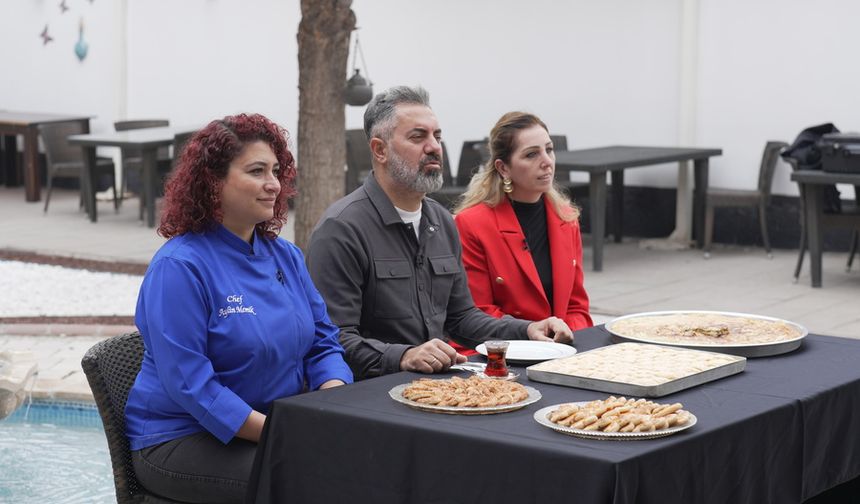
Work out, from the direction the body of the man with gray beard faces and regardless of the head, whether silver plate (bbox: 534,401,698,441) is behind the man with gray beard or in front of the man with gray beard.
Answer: in front

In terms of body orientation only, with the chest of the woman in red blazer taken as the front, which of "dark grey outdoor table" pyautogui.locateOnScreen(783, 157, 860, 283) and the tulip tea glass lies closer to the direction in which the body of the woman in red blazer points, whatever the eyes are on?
the tulip tea glass

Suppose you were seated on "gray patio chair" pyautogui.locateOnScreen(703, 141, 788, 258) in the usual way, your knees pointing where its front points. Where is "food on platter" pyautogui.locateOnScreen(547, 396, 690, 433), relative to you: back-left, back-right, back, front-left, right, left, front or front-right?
left

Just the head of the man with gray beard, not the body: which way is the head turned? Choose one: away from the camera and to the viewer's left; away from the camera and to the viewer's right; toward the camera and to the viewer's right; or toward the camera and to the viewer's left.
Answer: toward the camera and to the viewer's right

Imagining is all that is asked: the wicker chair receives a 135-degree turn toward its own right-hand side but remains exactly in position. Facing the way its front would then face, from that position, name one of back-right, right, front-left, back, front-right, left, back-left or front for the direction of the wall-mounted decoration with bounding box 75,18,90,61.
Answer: right

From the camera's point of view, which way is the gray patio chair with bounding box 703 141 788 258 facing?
to the viewer's left

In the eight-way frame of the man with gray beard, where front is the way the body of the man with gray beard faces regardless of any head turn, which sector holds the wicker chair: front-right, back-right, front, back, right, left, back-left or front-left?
right

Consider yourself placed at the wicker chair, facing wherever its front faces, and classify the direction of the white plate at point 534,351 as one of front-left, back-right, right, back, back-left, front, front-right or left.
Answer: front-left

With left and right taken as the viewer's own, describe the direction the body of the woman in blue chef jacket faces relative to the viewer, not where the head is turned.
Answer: facing the viewer and to the right of the viewer

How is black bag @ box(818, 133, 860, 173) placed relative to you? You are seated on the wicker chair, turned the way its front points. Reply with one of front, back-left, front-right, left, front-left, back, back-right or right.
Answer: left

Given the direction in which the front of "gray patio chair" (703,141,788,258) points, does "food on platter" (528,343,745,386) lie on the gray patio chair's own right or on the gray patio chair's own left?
on the gray patio chair's own left

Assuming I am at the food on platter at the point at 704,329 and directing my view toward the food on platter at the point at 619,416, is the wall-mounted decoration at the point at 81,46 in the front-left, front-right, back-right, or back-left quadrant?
back-right
